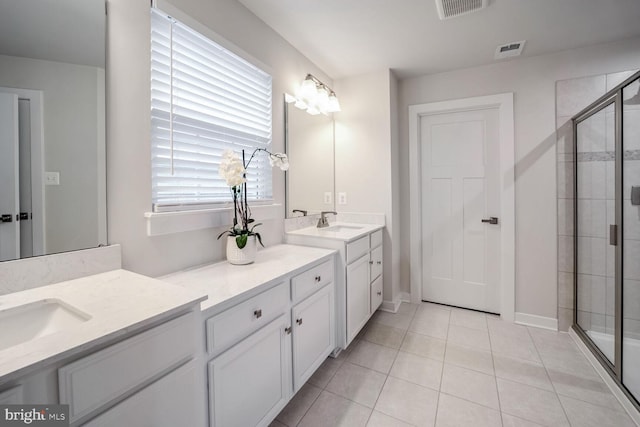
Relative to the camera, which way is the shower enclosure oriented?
to the viewer's left

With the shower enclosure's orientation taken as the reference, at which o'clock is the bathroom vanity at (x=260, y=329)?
The bathroom vanity is roughly at 10 o'clock from the shower enclosure.

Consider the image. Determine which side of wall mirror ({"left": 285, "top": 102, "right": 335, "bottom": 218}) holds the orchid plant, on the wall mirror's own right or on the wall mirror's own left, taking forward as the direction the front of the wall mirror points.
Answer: on the wall mirror's own right

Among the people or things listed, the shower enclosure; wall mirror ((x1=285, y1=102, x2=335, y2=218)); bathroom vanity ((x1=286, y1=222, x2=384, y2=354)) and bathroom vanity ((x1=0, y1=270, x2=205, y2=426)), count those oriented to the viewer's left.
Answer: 1

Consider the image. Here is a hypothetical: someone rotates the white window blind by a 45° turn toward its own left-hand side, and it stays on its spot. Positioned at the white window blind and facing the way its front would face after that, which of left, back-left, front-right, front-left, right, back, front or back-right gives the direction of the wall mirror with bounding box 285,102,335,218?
front-left

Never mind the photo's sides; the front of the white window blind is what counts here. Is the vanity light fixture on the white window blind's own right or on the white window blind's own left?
on the white window blind's own left

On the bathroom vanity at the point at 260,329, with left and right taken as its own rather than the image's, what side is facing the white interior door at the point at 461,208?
left

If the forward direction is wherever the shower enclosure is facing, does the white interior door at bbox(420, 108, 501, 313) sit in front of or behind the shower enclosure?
in front

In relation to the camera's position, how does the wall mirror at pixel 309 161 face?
facing the viewer and to the right of the viewer

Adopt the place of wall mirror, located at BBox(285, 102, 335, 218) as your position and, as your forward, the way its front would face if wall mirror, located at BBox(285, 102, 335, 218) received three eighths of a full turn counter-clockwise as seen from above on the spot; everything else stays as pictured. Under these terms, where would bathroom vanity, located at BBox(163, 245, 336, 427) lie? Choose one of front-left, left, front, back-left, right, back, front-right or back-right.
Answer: back

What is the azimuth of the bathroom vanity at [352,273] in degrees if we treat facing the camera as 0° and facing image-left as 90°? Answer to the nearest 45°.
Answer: approximately 315°

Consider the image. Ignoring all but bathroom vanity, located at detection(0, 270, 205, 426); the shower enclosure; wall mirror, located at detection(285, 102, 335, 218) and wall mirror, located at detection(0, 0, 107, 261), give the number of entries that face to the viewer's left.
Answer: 1

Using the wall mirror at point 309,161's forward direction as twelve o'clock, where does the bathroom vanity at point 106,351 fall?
The bathroom vanity is roughly at 2 o'clock from the wall mirror.

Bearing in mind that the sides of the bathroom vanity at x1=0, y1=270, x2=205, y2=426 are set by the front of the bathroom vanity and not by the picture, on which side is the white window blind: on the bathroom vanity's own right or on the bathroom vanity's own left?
on the bathroom vanity's own left

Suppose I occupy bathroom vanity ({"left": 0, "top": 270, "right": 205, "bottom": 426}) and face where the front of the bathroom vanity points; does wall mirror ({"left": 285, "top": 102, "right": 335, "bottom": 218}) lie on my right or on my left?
on my left

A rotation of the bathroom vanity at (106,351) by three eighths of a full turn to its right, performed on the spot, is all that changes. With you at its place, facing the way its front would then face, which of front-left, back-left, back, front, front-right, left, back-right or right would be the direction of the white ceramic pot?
back-right

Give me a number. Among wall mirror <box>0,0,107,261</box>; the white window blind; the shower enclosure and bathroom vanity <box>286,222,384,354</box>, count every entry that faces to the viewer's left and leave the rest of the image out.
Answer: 1

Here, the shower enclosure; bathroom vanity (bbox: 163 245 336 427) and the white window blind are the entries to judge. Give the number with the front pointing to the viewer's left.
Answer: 1
